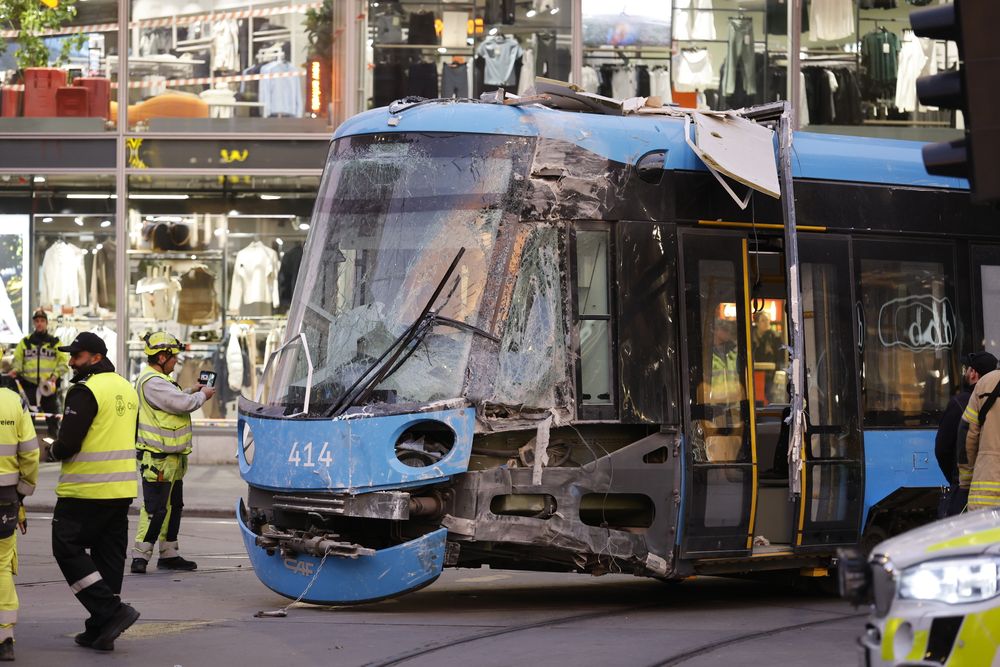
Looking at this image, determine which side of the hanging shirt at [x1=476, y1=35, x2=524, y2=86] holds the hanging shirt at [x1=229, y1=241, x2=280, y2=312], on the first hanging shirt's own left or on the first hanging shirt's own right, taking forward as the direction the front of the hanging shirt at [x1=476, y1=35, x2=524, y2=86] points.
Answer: on the first hanging shirt's own right

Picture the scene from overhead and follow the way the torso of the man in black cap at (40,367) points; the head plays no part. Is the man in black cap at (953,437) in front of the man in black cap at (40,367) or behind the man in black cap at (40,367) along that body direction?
in front

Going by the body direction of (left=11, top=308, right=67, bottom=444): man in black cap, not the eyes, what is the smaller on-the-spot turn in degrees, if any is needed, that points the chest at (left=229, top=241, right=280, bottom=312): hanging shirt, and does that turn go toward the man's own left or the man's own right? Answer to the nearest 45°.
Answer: approximately 90° to the man's own left

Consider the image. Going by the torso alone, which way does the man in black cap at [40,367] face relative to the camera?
toward the camera

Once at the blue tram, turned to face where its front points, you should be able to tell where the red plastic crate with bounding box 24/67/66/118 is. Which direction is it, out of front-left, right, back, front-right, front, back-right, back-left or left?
right

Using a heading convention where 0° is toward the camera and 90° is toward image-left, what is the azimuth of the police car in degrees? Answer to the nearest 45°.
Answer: approximately 45°

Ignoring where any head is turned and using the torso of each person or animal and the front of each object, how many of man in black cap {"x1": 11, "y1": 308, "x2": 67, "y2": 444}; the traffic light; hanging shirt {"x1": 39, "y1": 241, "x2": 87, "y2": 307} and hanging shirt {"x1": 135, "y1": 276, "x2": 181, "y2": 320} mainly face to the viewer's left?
1

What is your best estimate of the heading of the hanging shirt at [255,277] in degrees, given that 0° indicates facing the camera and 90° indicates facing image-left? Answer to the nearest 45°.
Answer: approximately 0°

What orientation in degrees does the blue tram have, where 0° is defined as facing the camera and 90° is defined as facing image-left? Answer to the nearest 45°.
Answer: approximately 45°

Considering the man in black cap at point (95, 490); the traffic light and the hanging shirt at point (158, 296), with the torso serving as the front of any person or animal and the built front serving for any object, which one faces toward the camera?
the hanging shirt

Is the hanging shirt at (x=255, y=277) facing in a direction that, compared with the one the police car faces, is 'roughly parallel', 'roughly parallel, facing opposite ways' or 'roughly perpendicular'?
roughly perpendicular

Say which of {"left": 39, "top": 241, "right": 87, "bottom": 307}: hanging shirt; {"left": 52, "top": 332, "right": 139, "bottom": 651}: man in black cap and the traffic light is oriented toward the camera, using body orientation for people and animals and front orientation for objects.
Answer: the hanging shirt

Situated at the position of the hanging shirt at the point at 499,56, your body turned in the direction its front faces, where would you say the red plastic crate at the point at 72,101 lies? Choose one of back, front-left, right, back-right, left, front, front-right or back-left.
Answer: right

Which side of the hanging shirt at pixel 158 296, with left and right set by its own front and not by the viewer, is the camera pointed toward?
front

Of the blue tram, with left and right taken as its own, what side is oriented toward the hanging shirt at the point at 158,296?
right

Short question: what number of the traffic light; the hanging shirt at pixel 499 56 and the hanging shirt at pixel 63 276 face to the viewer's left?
1

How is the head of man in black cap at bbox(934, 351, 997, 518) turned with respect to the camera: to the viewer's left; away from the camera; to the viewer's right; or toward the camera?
to the viewer's left

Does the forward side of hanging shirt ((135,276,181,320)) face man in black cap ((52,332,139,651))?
yes
